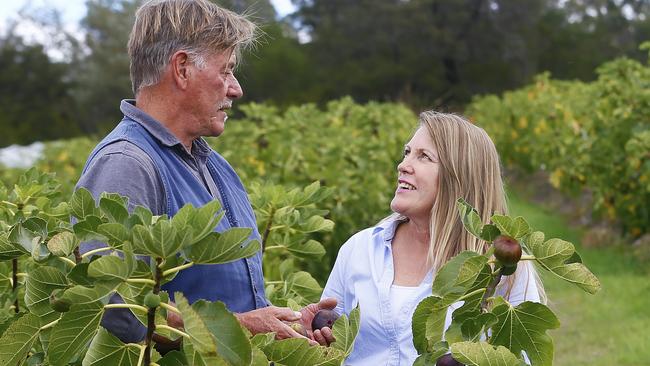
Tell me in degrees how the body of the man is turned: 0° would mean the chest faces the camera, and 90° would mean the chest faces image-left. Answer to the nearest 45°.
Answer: approximately 315°

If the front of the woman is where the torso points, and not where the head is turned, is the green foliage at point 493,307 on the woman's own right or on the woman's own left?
on the woman's own left

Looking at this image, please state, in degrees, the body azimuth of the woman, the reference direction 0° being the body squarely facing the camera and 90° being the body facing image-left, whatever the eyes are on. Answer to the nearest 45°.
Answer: approximately 45°

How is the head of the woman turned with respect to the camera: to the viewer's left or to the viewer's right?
to the viewer's left

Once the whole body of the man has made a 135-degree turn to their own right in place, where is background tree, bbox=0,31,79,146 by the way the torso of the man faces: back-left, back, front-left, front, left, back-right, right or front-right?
right

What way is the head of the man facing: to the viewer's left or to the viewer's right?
to the viewer's right
